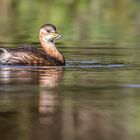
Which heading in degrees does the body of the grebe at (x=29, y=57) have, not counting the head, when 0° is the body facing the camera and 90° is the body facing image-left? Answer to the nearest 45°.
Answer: approximately 270°
